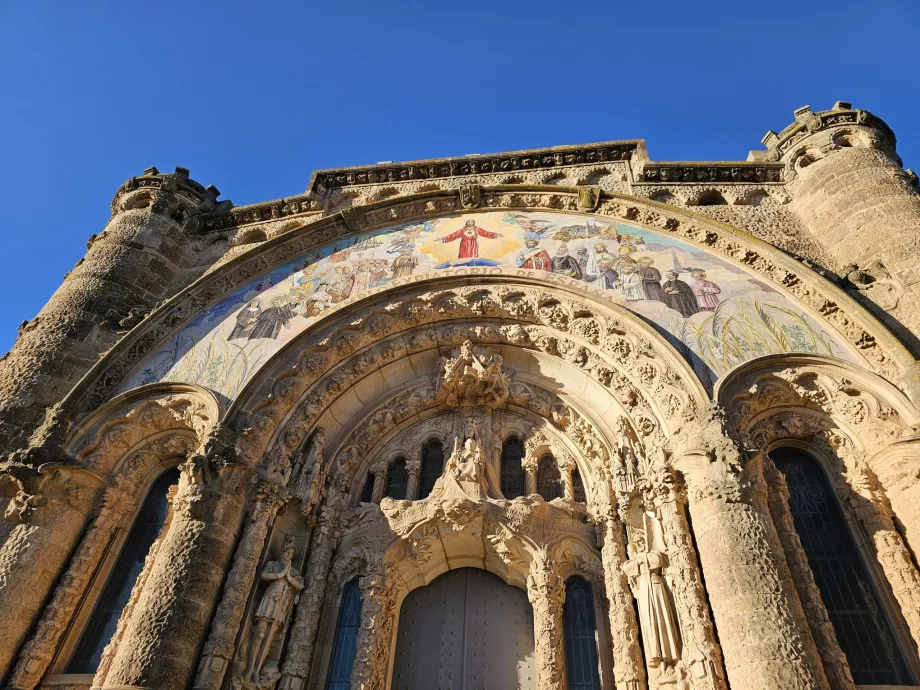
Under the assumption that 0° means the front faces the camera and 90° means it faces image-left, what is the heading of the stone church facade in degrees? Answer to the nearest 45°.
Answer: approximately 0°
